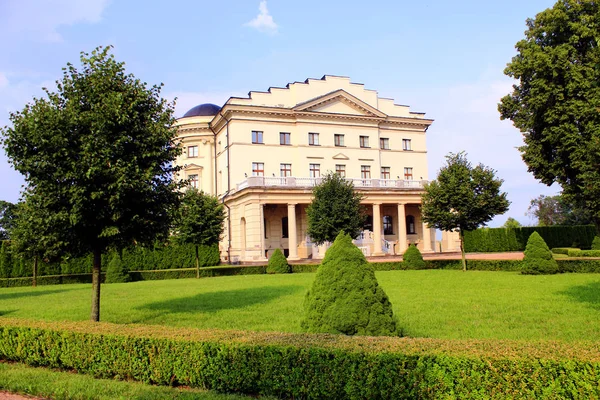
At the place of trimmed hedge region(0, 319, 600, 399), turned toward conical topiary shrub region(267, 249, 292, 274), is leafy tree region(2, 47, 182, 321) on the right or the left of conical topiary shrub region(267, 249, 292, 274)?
left

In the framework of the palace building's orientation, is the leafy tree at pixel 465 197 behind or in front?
in front

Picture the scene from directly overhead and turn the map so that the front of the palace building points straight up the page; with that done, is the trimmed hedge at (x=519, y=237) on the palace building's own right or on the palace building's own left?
on the palace building's own left

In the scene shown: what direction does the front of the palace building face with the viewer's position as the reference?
facing the viewer and to the right of the viewer

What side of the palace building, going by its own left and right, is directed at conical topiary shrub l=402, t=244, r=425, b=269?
front

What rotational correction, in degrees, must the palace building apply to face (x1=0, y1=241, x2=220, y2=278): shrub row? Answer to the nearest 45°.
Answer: approximately 90° to its right

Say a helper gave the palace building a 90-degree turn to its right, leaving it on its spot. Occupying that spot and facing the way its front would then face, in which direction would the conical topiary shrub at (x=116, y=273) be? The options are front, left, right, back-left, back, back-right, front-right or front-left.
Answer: front

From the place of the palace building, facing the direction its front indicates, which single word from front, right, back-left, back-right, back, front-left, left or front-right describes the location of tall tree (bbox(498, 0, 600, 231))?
front

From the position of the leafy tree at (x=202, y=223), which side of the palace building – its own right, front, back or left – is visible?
right

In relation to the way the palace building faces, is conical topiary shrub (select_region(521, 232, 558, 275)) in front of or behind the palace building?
in front

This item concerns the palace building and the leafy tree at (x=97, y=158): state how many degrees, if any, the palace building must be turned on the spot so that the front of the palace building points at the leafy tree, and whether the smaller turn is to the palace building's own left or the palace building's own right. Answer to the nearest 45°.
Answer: approximately 45° to the palace building's own right

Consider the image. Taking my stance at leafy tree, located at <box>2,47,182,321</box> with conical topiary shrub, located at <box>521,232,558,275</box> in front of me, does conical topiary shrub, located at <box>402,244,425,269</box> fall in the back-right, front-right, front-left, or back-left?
front-left
